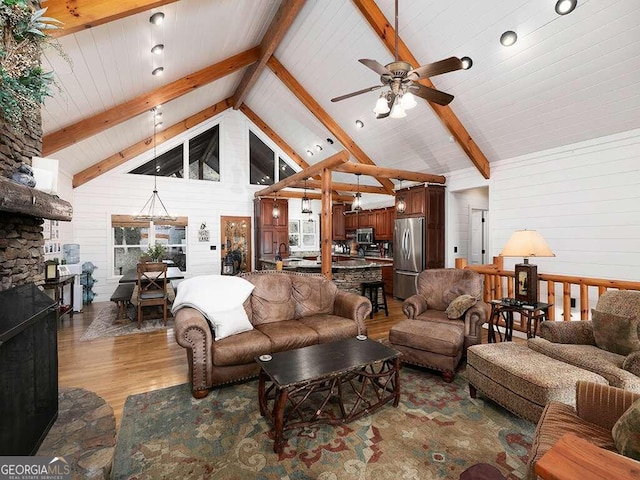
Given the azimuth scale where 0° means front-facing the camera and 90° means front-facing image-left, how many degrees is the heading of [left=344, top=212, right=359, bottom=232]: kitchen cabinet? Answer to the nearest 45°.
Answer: approximately 0°

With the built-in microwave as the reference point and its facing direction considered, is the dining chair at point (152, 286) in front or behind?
in front

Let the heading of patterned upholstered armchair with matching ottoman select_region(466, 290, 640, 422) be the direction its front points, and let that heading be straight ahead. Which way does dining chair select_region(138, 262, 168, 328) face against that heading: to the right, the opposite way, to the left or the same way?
to the right

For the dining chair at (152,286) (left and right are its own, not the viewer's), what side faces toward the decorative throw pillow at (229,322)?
back

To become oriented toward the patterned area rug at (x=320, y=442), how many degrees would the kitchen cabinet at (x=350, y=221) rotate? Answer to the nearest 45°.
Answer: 0° — it already faces it

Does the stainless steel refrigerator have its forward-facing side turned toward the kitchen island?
yes

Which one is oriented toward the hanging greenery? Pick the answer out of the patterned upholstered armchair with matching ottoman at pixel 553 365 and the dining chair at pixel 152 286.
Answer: the patterned upholstered armchair with matching ottoman

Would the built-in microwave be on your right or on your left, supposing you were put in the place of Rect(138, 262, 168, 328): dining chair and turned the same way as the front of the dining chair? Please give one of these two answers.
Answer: on your right

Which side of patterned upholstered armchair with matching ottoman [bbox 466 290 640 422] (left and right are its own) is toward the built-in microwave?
right

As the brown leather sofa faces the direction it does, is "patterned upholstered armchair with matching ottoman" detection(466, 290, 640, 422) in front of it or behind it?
in front

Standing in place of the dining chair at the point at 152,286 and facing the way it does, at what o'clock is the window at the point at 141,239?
The window is roughly at 12 o'clock from the dining chair.

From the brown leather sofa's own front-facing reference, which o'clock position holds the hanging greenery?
The hanging greenery is roughly at 3 o'clock from the brown leather sofa.
